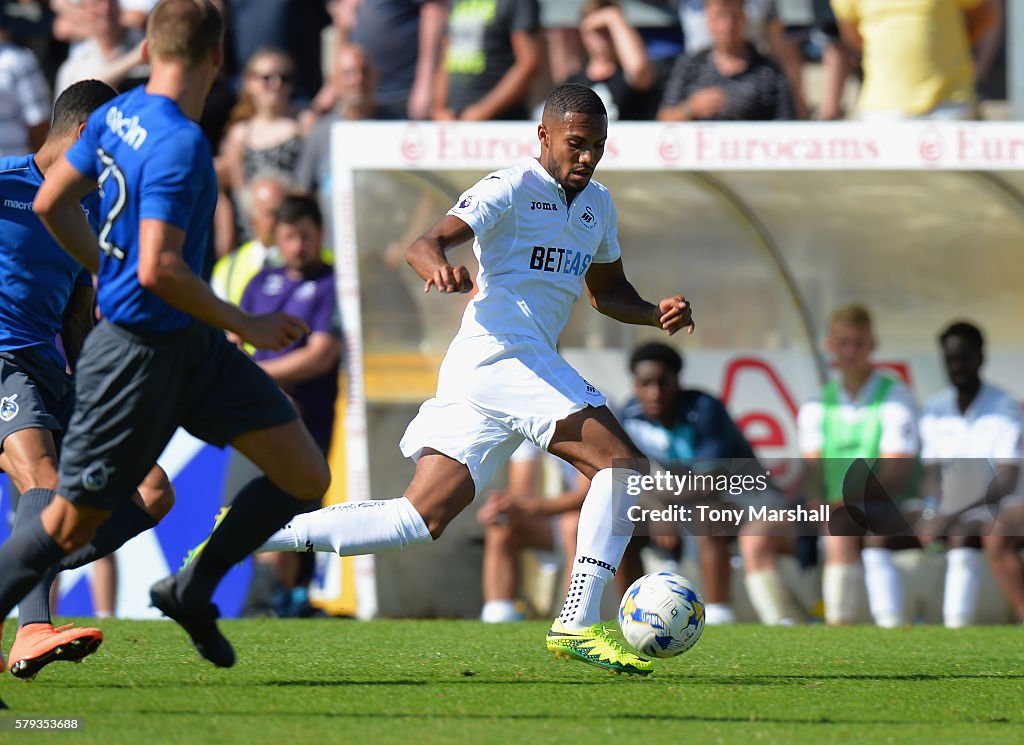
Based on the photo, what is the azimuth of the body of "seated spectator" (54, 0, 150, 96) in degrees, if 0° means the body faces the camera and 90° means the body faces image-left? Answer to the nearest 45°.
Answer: approximately 0°

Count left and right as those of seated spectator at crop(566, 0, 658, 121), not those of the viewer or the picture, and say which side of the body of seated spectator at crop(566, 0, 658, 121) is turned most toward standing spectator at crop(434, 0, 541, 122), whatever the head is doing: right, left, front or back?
right

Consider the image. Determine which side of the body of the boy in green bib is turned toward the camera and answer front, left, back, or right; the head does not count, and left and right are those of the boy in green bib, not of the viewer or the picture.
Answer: front

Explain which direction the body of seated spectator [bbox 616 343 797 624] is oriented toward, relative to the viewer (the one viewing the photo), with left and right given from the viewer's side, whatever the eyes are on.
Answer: facing the viewer

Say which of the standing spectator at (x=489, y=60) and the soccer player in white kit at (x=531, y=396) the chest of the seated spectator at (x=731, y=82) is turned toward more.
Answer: the soccer player in white kit

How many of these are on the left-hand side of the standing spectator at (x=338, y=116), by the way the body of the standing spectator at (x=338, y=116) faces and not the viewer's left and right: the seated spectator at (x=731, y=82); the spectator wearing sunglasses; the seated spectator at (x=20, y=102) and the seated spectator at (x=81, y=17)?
1

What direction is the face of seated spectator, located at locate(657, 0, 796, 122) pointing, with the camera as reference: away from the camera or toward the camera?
toward the camera

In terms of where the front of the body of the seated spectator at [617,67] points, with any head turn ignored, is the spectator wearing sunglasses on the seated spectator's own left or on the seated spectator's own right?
on the seated spectator's own right

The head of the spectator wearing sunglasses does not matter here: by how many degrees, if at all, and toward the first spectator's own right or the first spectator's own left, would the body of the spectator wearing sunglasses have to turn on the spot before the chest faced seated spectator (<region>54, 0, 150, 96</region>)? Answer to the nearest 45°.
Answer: approximately 135° to the first spectator's own right

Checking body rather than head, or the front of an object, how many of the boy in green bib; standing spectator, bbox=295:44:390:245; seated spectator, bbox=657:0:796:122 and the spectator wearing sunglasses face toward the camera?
4

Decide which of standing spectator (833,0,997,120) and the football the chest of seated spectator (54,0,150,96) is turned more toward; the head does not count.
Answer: the football

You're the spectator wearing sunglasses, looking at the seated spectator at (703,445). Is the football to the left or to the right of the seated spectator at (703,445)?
right

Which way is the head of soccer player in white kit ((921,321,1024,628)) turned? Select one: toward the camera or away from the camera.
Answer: toward the camera

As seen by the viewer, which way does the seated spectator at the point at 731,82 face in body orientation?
toward the camera

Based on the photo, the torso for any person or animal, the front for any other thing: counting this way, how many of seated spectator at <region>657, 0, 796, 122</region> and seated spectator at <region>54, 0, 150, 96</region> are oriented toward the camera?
2
